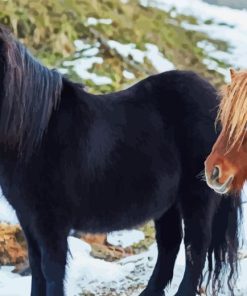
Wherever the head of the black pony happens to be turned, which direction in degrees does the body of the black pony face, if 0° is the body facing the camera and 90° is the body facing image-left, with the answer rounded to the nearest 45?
approximately 90°
